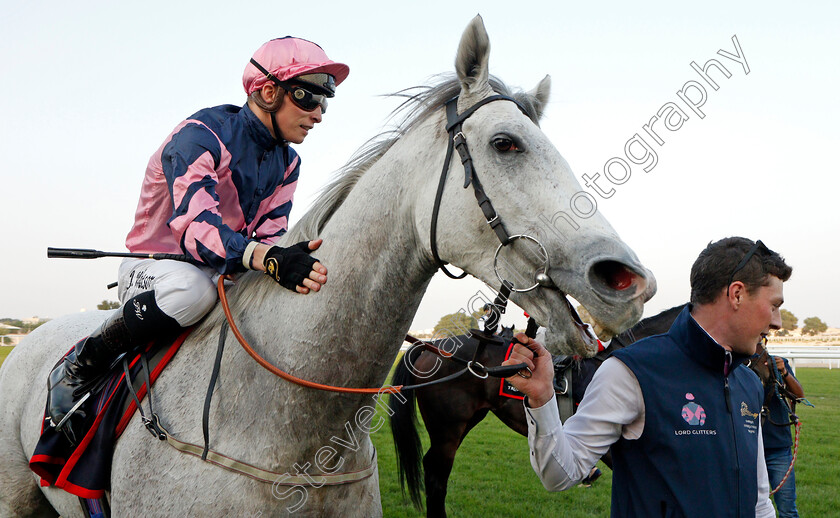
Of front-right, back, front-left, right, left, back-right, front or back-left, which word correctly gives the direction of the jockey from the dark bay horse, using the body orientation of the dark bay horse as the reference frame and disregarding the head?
right

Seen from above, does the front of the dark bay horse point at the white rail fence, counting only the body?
no

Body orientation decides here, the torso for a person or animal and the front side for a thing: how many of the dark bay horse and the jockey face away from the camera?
0

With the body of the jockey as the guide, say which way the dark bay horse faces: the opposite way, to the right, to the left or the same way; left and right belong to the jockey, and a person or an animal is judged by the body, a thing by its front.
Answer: the same way

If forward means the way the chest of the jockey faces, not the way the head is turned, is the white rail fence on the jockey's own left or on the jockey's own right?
on the jockey's own left

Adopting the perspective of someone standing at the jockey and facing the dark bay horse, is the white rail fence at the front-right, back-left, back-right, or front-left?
front-right

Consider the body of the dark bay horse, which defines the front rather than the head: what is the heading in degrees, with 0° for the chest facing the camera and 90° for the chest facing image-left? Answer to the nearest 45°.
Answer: approximately 270°

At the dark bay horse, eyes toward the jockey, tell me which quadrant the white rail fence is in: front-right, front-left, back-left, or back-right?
back-left

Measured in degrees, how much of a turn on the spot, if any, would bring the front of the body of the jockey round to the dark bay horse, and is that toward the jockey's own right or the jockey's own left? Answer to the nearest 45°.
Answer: approximately 90° to the jockey's own left

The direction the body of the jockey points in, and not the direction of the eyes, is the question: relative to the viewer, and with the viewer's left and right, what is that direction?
facing the viewer and to the right of the viewer
